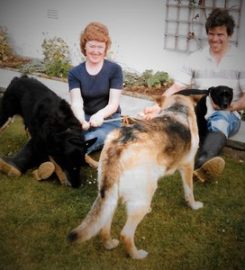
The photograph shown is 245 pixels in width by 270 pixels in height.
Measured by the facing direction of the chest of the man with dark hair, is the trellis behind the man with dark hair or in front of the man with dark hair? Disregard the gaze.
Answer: behind

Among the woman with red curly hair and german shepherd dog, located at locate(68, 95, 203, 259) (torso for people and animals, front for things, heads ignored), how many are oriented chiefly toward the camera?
1

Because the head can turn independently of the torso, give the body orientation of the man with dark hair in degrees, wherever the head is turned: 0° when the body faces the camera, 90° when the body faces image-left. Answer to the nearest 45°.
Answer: approximately 0°

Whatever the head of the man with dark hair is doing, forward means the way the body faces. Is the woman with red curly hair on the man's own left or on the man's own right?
on the man's own right

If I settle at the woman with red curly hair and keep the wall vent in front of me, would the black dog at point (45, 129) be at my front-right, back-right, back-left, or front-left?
back-left

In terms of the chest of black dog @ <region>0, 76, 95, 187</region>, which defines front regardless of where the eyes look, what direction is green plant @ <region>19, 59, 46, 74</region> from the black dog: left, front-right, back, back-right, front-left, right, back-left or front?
back-left
